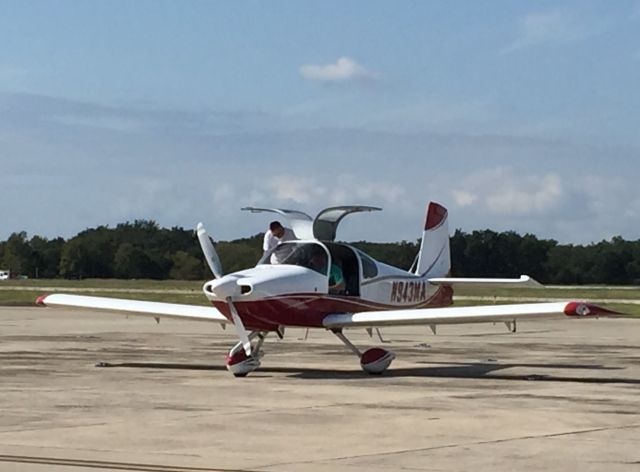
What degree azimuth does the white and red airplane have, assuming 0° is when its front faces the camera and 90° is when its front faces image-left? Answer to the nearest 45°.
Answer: approximately 45°
